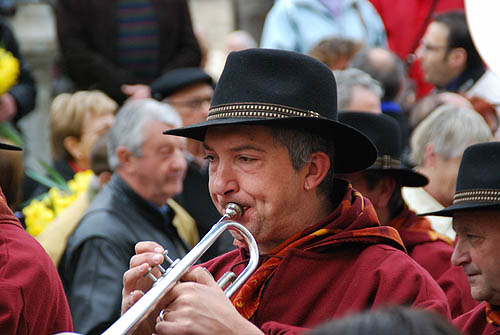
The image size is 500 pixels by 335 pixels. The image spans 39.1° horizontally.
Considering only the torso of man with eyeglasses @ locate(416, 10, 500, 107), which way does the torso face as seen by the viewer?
to the viewer's left

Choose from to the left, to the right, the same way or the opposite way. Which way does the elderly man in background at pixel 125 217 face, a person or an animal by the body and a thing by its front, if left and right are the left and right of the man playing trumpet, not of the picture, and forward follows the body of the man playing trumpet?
to the left

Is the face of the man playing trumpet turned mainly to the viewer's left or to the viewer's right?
to the viewer's left

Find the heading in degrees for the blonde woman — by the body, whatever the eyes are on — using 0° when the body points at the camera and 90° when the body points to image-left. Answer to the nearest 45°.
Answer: approximately 270°

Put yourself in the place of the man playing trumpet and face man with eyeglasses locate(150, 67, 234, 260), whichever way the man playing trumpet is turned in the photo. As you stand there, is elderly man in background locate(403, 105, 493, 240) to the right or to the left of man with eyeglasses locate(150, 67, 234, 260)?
right

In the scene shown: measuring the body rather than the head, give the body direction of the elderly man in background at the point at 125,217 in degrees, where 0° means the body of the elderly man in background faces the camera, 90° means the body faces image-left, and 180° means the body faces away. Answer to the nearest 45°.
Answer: approximately 315°

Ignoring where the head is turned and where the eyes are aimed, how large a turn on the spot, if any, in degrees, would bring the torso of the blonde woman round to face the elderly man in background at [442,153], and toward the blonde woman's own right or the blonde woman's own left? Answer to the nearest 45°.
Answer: approximately 45° to the blonde woman's own right

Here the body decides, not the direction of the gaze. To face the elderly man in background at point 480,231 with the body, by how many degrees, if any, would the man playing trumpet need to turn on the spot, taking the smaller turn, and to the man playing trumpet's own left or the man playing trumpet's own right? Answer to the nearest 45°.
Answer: approximately 135° to the man playing trumpet's own left

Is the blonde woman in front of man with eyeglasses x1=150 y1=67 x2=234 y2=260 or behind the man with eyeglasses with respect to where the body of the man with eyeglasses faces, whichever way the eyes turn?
behind

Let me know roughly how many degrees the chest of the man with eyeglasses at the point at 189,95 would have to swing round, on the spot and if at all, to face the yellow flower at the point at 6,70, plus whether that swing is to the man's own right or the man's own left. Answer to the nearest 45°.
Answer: approximately 135° to the man's own right

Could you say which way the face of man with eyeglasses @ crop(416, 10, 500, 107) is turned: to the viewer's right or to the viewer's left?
to the viewer's left

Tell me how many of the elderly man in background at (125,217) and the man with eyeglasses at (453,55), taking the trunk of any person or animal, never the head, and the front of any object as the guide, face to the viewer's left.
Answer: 1
